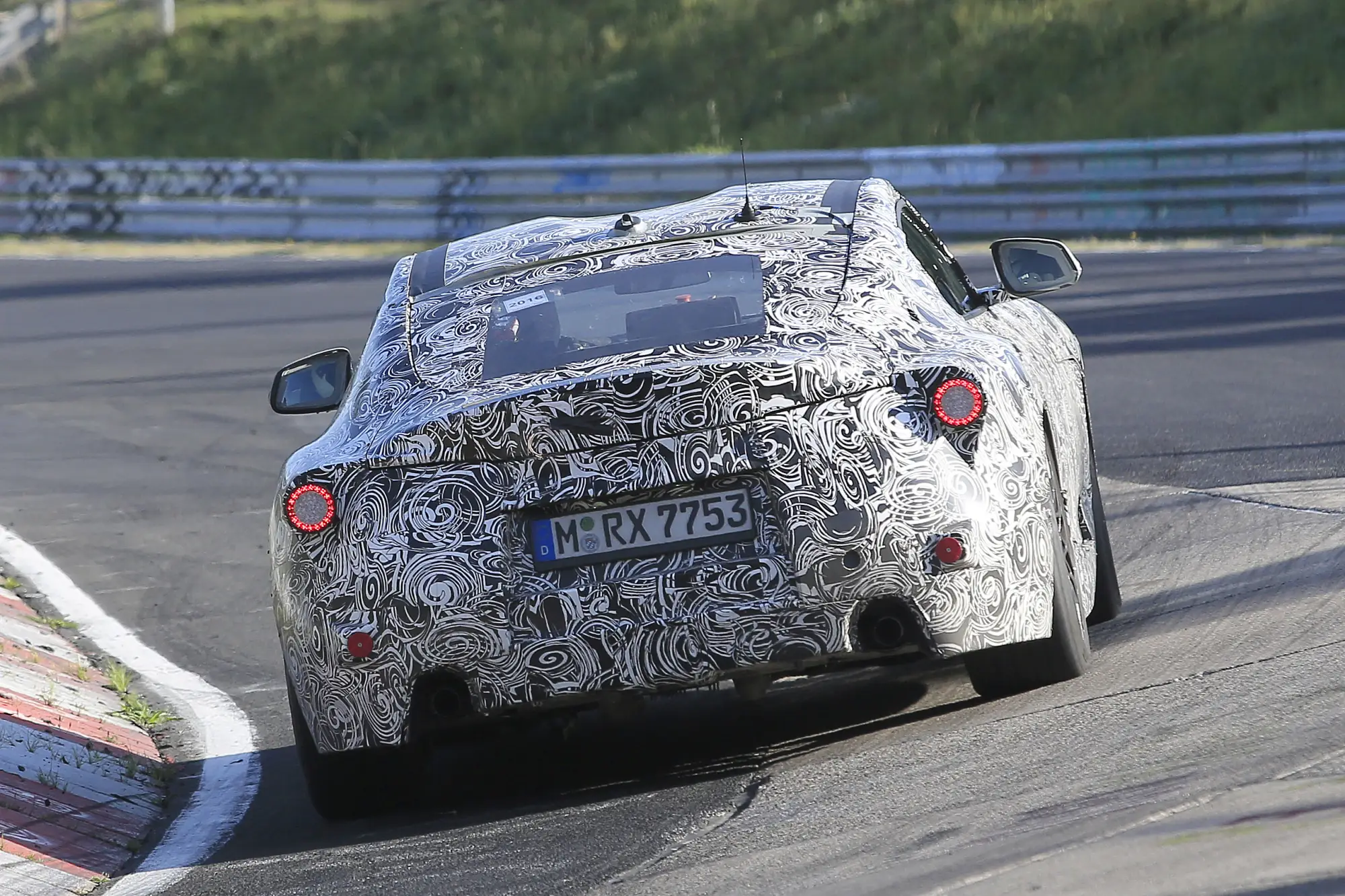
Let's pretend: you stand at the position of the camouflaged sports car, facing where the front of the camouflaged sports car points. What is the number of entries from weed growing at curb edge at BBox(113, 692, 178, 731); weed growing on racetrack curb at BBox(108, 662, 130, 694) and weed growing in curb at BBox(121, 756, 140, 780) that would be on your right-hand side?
0

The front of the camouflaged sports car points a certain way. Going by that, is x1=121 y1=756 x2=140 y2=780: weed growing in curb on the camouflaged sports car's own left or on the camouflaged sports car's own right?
on the camouflaged sports car's own left

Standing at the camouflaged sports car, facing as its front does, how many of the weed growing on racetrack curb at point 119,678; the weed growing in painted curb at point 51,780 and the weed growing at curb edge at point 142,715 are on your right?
0

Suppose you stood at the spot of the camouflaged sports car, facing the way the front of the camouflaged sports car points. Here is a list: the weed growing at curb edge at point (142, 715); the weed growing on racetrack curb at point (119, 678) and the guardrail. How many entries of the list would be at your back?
0

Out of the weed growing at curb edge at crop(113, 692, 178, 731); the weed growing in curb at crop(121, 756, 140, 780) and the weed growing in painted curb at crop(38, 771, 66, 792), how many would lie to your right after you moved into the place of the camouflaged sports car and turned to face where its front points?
0

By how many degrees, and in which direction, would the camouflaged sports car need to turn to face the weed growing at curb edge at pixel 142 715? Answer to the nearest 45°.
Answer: approximately 45° to its left

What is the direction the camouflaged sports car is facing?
away from the camera

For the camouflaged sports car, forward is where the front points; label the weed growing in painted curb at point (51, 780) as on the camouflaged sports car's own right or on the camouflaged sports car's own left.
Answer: on the camouflaged sports car's own left

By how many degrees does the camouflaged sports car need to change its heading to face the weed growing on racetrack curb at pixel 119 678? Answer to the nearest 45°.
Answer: approximately 45° to its left

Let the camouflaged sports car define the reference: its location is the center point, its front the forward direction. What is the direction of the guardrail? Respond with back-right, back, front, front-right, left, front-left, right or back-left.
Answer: front

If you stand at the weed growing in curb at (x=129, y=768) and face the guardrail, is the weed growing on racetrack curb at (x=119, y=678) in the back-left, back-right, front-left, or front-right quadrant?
front-left
